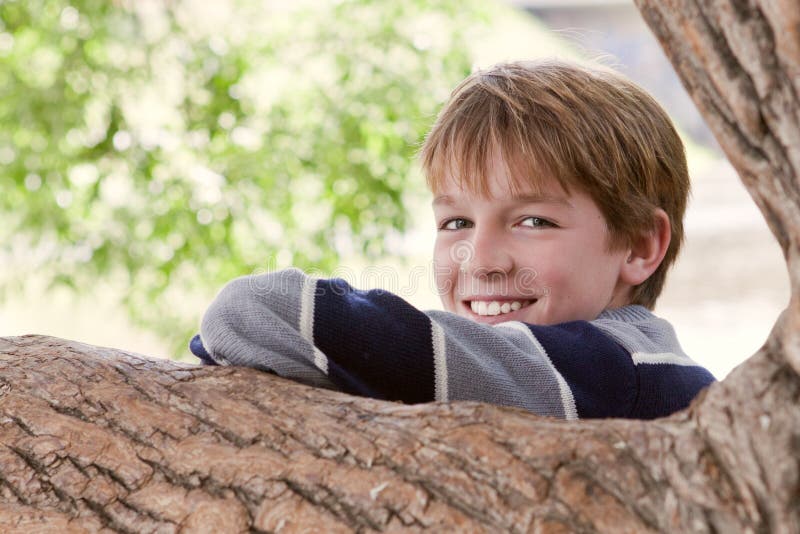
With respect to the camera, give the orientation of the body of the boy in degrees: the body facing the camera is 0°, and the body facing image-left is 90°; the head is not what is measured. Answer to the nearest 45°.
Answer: approximately 45°

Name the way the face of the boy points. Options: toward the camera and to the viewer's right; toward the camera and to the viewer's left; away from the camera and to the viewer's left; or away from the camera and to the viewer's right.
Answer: toward the camera and to the viewer's left

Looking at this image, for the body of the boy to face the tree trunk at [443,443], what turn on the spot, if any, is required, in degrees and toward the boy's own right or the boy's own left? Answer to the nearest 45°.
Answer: approximately 45° to the boy's own left
